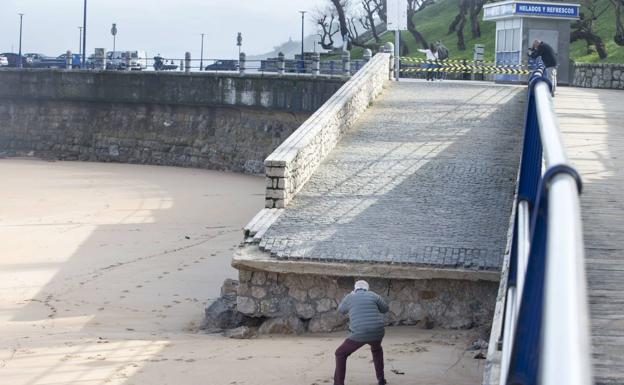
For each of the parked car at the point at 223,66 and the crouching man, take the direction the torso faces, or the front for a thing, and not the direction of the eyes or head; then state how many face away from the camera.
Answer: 1

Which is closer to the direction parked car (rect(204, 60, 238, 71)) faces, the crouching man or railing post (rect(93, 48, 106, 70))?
the railing post

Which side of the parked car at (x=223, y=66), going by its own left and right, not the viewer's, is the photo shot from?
left

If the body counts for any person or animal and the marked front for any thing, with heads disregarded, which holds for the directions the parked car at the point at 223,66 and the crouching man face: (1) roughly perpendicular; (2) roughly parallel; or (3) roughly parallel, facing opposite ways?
roughly perpendicular

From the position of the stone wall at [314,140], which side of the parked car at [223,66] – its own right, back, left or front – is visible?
left

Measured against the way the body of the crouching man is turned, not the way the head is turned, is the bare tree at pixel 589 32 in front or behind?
in front

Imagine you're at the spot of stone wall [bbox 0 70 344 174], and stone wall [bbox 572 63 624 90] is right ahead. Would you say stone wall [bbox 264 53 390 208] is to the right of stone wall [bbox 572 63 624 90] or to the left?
right

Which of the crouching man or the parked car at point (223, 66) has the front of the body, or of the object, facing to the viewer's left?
the parked car

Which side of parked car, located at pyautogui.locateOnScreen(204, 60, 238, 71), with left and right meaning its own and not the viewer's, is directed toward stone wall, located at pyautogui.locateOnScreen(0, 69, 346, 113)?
left

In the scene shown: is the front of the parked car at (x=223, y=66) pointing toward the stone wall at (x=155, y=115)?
no

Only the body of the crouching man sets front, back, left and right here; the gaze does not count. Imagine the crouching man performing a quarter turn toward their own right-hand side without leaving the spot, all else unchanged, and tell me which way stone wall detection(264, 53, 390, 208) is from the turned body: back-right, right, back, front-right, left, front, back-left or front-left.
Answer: left

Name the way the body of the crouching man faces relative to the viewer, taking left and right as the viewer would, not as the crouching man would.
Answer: facing away from the viewer

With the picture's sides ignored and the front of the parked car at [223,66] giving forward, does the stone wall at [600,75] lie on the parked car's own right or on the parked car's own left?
on the parked car's own left

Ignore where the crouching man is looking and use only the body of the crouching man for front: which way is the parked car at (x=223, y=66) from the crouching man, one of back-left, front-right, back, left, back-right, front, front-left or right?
front

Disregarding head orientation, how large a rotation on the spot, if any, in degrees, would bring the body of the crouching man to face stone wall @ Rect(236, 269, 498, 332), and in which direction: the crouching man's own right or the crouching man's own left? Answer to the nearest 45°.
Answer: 0° — they already face it

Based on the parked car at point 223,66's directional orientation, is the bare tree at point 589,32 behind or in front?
behind

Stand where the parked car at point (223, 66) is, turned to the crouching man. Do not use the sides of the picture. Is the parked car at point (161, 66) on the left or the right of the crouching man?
right

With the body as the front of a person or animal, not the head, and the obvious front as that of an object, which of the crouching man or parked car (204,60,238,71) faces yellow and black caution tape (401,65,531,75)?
the crouching man
